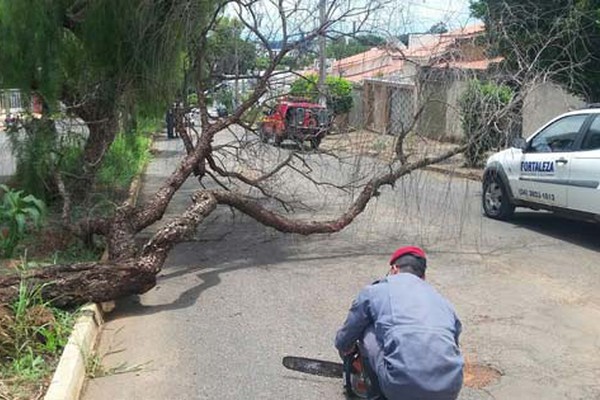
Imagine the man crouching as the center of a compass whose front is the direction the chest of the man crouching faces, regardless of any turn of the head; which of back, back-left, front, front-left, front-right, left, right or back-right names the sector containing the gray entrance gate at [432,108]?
front-right

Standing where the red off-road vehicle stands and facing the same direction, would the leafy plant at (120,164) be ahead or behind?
ahead

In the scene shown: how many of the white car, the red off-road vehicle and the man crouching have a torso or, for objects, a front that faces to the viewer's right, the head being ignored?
0

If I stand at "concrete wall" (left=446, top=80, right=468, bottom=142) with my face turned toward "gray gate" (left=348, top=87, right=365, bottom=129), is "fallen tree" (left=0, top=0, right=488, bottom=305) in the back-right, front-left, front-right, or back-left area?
back-left

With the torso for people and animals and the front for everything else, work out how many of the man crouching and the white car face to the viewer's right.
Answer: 0

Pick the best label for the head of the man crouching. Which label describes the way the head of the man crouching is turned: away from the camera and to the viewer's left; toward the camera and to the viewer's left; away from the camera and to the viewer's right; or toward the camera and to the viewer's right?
away from the camera and to the viewer's left

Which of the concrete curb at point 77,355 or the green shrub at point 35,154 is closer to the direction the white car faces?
the green shrub

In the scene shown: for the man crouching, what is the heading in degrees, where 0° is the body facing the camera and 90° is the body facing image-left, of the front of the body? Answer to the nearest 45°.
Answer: approximately 135°
